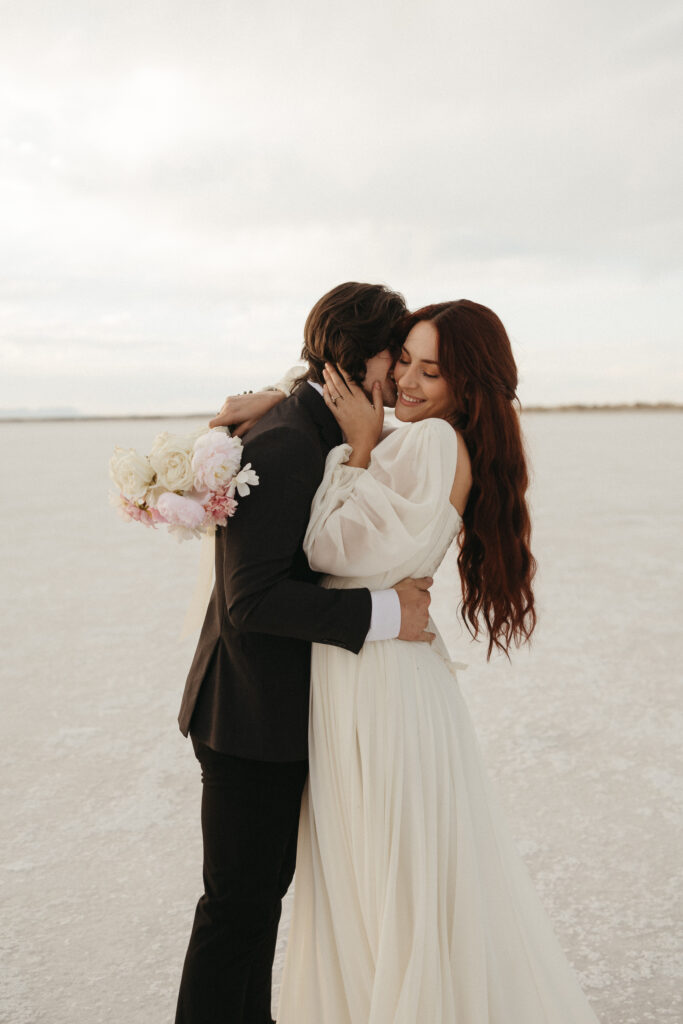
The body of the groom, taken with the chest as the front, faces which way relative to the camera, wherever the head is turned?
to the viewer's right

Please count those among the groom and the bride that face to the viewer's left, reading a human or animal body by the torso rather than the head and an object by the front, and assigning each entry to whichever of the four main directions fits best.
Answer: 1

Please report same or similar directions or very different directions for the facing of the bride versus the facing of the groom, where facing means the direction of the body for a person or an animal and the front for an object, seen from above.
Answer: very different directions

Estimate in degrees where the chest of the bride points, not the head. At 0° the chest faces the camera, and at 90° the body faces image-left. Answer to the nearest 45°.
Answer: approximately 90°
